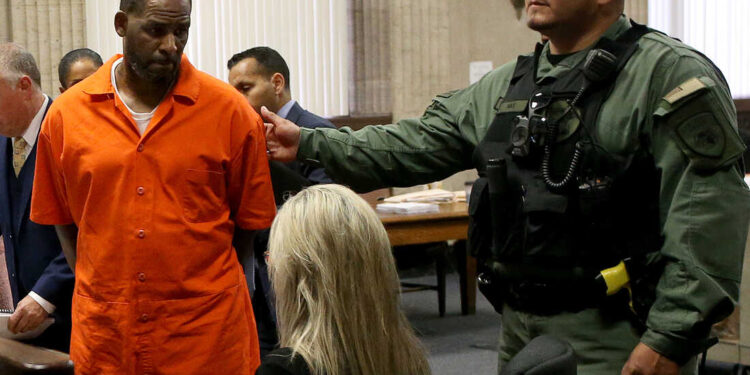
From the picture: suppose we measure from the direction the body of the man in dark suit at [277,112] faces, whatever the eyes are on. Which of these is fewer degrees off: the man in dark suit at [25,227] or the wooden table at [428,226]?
the man in dark suit

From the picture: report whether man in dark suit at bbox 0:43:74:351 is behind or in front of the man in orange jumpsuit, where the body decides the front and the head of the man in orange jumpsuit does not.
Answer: behind

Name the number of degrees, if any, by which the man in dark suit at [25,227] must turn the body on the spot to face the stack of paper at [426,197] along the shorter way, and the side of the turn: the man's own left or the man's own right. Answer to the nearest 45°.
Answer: approximately 180°

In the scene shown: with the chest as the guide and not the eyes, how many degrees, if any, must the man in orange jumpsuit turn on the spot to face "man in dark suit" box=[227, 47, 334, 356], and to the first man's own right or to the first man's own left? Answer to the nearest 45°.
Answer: approximately 180°

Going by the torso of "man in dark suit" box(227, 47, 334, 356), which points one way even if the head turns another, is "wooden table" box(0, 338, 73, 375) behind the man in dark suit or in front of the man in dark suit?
in front

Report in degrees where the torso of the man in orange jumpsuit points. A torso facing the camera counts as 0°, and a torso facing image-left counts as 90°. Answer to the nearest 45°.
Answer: approximately 0°

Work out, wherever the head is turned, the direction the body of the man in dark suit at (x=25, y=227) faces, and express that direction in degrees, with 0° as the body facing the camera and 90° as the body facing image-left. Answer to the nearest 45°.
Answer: approximately 45°

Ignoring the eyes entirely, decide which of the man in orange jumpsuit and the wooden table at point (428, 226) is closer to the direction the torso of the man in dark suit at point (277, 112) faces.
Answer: the man in orange jumpsuit

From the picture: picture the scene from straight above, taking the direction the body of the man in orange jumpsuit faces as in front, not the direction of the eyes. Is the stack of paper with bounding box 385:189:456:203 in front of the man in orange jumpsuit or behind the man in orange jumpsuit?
behind
